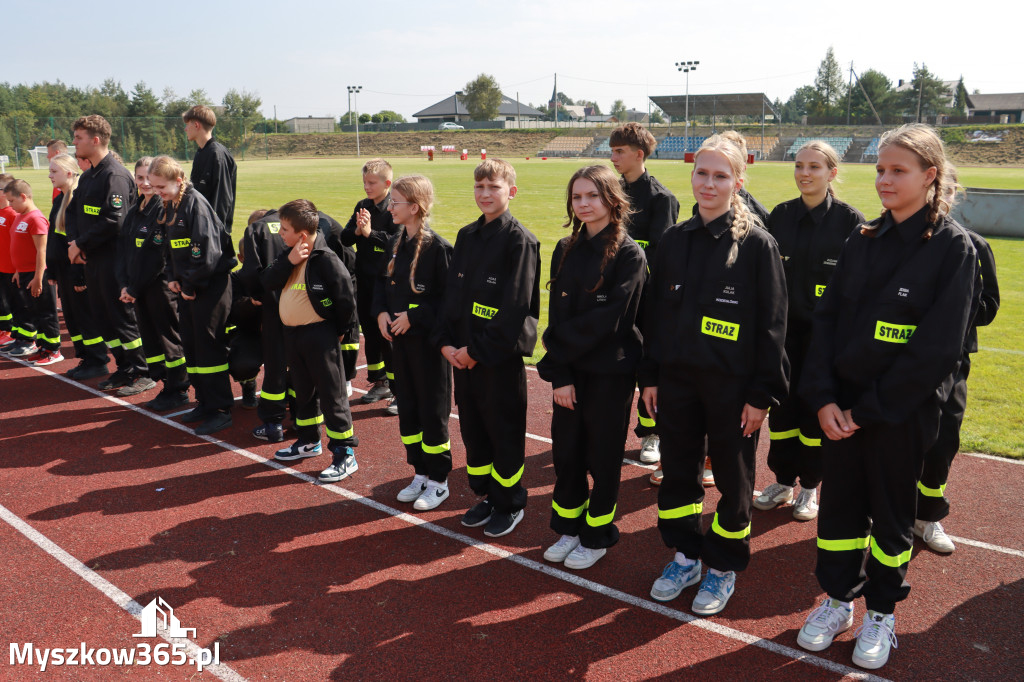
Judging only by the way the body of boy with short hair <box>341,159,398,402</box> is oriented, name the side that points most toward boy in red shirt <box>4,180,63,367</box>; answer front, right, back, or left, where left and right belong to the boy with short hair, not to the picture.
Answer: right

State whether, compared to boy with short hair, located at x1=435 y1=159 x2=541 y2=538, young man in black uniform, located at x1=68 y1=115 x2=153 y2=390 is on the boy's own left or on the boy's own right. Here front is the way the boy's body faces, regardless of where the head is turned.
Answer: on the boy's own right

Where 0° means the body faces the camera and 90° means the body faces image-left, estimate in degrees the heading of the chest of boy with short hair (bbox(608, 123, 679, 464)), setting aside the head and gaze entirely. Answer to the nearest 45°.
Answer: approximately 45°

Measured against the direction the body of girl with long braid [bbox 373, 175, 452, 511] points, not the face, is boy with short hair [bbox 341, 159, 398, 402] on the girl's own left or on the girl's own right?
on the girl's own right

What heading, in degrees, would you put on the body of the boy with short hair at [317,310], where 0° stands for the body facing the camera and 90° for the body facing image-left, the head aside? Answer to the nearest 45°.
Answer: approximately 45°

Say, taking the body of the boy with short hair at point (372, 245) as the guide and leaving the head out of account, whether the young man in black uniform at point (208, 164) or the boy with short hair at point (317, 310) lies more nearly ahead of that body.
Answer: the boy with short hair
